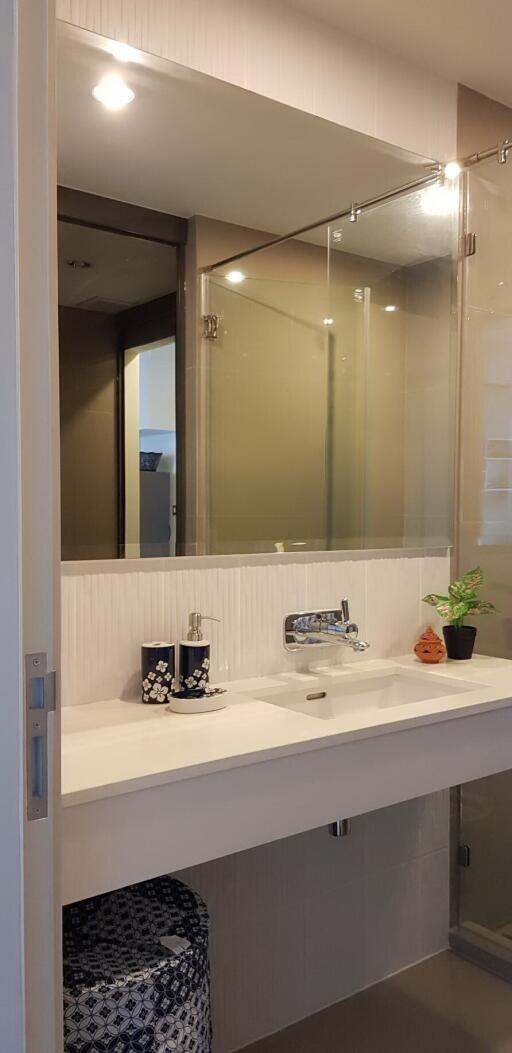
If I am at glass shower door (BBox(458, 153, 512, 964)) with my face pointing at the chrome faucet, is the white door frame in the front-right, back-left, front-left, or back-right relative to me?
front-left

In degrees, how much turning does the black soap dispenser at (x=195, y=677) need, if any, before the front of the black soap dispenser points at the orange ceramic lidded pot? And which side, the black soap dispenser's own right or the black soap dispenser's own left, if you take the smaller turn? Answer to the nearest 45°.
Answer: approximately 45° to the black soap dispenser's own left

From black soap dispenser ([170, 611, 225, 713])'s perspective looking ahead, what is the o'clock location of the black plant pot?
The black plant pot is roughly at 11 o'clock from the black soap dispenser.

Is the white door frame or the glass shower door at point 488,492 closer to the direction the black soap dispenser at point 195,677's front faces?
the glass shower door

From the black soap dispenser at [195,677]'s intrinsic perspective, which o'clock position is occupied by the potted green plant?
The potted green plant is roughly at 11 o'clock from the black soap dispenser.

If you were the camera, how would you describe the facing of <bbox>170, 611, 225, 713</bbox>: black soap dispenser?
facing to the right of the viewer

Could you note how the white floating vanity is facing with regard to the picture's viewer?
facing the viewer and to the right of the viewer
